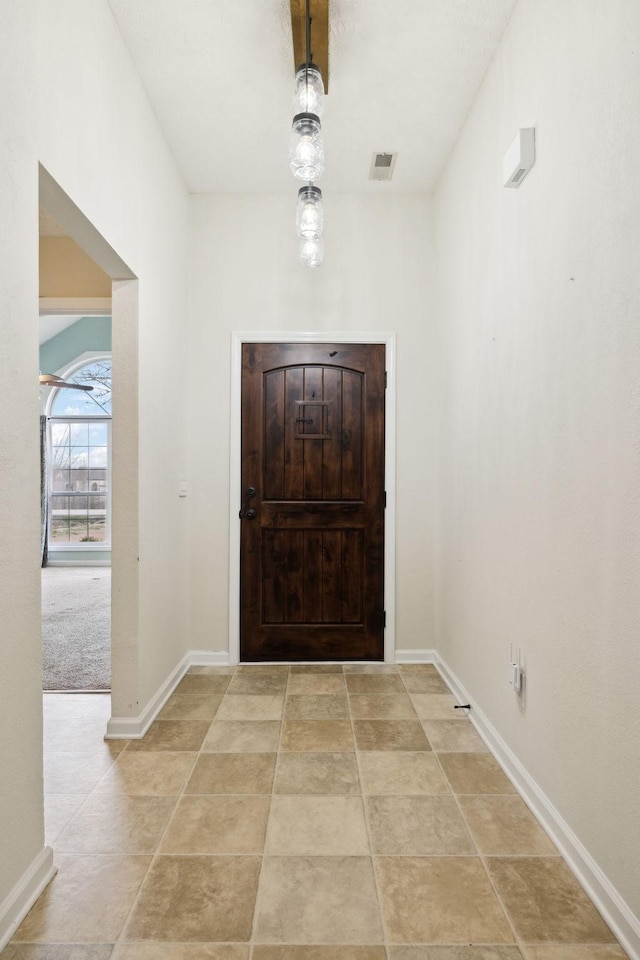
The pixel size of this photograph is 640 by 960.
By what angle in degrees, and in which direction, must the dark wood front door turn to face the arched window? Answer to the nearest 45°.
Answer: approximately 135° to its right

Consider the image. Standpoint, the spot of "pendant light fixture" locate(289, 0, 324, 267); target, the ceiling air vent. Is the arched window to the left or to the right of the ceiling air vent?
left

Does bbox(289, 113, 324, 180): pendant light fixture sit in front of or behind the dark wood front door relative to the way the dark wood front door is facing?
in front

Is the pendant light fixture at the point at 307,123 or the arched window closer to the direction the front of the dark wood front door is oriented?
the pendant light fixture

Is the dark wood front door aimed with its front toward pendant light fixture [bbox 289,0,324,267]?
yes

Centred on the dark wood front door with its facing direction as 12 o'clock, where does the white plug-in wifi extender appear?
The white plug-in wifi extender is roughly at 11 o'clock from the dark wood front door.

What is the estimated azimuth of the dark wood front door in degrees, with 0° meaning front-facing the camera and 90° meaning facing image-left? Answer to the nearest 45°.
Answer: approximately 0°
